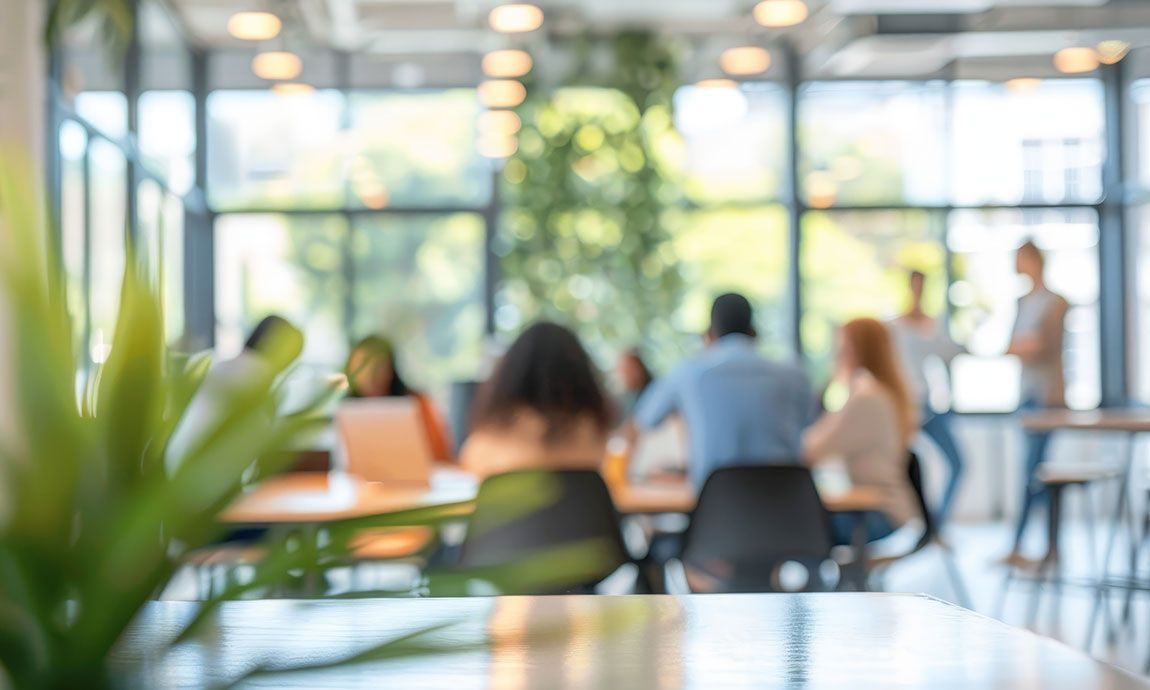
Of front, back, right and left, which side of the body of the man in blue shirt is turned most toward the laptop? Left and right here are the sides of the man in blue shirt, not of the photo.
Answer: left

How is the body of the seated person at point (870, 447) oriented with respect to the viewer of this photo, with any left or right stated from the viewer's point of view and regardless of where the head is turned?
facing to the left of the viewer

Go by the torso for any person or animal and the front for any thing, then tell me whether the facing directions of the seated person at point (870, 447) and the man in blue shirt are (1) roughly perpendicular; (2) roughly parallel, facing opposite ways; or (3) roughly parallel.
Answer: roughly perpendicular

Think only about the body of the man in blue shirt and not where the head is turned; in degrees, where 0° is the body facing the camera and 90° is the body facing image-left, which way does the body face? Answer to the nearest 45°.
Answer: approximately 180°

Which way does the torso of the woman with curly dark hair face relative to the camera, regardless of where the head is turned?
away from the camera

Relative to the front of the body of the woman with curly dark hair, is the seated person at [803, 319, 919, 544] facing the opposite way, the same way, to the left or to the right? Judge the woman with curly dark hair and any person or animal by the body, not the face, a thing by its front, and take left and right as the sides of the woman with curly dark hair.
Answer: to the left

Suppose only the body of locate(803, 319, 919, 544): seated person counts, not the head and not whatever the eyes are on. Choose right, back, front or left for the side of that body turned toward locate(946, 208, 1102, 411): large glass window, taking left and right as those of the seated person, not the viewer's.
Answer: right

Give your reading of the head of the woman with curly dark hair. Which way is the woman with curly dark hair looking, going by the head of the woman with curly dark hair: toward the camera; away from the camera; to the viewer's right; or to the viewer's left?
away from the camera

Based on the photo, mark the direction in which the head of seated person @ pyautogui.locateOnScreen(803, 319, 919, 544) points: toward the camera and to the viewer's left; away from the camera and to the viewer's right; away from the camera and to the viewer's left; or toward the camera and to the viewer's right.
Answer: away from the camera and to the viewer's left
